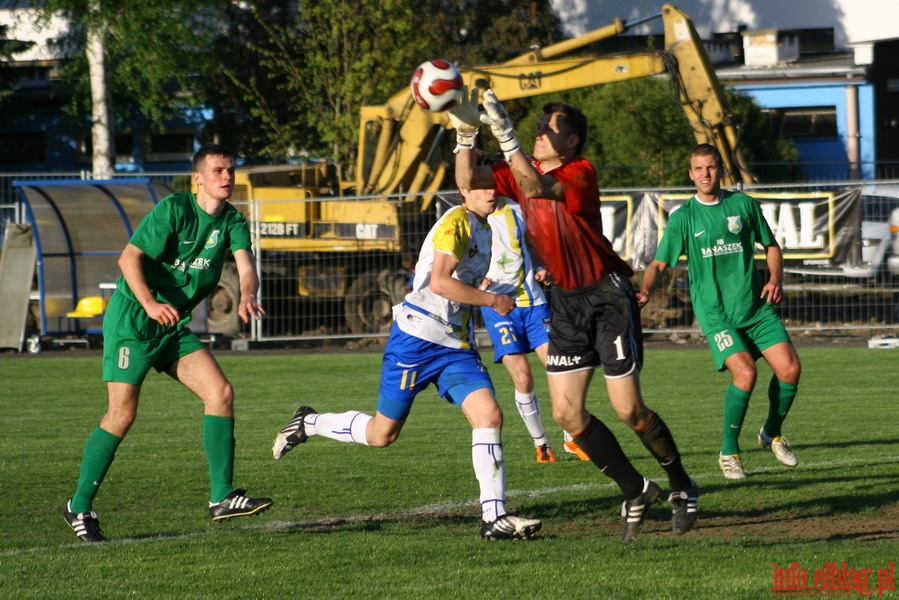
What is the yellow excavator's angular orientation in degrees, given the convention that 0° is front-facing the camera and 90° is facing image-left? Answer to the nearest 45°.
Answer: approximately 270°

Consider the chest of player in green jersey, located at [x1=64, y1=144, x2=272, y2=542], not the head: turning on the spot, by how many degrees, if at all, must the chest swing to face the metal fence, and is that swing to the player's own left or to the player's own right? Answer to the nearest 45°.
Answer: approximately 135° to the player's own left

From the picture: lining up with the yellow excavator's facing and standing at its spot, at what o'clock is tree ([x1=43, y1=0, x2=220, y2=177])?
The tree is roughly at 8 o'clock from the yellow excavator.

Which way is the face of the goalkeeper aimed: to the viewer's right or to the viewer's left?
to the viewer's left

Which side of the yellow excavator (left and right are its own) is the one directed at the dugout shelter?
back

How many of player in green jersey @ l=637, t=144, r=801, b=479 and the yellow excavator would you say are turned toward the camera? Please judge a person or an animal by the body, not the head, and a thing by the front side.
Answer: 1

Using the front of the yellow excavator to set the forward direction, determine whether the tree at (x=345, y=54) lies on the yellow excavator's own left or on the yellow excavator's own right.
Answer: on the yellow excavator's own left
